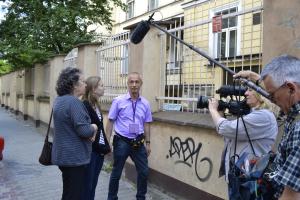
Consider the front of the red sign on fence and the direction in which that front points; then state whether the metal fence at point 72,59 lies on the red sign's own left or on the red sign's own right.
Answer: on the red sign's own right

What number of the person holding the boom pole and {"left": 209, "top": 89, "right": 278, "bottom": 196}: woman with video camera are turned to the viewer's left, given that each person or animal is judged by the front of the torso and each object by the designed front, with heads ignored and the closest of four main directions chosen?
2

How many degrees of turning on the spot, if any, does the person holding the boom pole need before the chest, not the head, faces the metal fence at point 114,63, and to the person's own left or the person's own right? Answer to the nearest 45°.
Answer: approximately 45° to the person's own right

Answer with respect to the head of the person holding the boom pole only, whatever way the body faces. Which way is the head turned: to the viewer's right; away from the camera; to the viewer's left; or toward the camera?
to the viewer's left

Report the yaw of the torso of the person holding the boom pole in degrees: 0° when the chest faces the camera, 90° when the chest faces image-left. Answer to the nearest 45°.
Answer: approximately 90°

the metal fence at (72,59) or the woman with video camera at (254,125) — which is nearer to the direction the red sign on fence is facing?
the woman with video camera

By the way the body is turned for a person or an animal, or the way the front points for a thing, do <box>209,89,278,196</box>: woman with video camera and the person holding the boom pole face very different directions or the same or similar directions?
same or similar directions

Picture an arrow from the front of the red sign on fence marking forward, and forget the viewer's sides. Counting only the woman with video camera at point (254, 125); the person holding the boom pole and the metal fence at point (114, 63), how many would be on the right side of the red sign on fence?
1

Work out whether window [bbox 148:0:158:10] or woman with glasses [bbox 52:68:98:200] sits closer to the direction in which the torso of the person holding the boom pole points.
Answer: the woman with glasses

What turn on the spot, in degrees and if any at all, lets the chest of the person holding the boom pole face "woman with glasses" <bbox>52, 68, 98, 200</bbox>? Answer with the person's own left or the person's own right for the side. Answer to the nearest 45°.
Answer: approximately 45° to the person's own right

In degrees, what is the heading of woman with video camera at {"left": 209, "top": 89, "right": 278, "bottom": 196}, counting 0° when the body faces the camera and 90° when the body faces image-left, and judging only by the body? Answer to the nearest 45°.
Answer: approximately 90°

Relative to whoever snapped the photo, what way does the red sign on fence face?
facing the viewer and to the left of the viewer

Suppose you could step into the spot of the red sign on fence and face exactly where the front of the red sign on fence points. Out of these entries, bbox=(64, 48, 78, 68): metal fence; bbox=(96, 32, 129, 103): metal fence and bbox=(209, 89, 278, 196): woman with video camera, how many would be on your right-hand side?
2
